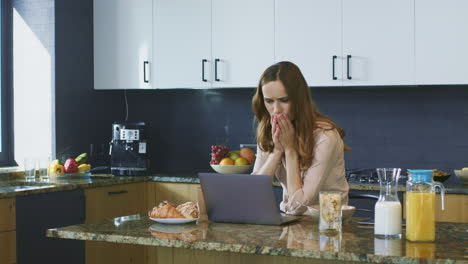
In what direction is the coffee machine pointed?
toward the camera

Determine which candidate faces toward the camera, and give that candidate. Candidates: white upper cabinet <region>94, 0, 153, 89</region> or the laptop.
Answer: the white upper cabinet

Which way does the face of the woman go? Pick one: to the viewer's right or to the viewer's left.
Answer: to the viewer's left

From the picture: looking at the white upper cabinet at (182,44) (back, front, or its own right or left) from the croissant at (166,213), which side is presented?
front

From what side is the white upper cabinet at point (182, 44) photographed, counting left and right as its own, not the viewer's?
front

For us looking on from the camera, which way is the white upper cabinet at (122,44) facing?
facing the viewer

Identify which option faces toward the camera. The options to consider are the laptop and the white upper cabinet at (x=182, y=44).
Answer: the white upper cabinet

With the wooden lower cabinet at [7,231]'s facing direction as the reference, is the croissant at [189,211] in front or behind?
in front

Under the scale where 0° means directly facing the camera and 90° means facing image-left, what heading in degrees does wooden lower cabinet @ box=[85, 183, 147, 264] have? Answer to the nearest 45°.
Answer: approximately 315°

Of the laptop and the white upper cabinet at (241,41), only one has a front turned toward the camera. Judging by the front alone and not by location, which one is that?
the white upper cabinet

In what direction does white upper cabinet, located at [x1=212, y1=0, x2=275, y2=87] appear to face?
toward the camera

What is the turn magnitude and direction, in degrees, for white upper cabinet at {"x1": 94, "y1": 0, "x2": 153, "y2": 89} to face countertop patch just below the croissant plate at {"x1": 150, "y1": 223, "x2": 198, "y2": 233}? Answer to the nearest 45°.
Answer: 0° — it already faces it

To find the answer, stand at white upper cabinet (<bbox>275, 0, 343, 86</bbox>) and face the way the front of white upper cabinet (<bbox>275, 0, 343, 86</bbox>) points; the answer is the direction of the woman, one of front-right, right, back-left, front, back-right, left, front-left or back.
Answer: front

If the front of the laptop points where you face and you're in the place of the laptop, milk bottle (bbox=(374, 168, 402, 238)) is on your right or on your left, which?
on your right
